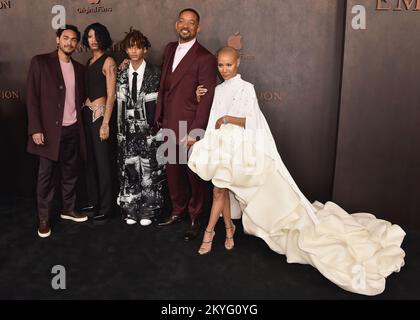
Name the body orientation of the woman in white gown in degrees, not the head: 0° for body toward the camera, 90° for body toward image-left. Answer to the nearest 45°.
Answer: approximately 45°

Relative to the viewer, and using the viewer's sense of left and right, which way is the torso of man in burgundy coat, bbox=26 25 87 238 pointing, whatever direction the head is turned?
facing the viewer and to the right of the viewer

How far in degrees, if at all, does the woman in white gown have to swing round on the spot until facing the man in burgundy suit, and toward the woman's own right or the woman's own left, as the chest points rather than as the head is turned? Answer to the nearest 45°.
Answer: approximately 90° to the woman's own right

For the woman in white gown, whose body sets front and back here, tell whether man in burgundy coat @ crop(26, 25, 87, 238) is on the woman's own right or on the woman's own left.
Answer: on the woman's own right

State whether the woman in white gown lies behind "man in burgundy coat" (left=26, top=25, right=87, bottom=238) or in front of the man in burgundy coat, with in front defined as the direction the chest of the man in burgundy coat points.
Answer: in front

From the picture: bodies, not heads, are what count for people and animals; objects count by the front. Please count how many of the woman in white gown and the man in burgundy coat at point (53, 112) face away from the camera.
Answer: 0
